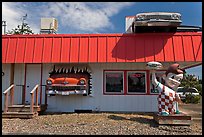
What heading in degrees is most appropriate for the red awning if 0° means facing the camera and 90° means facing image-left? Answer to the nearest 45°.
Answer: approximately 0°

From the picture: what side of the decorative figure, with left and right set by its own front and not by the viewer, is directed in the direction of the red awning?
back
